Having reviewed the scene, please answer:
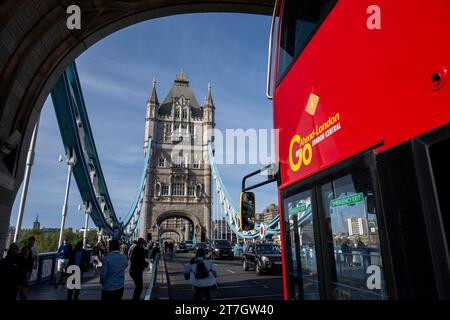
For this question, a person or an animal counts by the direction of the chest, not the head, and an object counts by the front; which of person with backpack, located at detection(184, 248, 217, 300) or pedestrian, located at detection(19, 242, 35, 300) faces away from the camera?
the person with backpack

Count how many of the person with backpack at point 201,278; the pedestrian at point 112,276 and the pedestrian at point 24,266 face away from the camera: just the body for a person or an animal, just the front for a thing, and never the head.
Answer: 2

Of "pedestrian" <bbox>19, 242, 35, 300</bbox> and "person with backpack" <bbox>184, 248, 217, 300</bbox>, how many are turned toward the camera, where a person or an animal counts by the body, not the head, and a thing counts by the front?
1

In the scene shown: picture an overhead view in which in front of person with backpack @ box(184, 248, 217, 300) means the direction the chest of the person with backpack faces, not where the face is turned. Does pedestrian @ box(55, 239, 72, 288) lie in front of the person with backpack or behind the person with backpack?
in front

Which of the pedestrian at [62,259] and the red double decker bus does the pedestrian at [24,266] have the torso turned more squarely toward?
the red double decker bus

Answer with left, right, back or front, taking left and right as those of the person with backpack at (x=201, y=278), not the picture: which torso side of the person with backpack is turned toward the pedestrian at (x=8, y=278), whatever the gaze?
left

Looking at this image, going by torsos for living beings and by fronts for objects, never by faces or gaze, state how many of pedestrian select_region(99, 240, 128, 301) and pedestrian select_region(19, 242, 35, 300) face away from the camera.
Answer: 1

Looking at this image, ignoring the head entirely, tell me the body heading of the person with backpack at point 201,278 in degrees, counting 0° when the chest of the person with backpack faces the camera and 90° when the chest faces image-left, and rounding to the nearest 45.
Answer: approximately 180°

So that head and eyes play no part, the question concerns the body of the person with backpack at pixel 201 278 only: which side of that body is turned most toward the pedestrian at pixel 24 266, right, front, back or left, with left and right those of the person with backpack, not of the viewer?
left

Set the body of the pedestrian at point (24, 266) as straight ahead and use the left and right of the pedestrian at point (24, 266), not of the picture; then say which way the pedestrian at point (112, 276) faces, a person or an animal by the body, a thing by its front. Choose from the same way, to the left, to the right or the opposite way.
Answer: the opposite way

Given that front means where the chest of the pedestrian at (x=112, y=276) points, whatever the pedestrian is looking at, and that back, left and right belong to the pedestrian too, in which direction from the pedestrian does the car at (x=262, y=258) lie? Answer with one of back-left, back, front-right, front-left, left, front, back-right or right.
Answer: front-right

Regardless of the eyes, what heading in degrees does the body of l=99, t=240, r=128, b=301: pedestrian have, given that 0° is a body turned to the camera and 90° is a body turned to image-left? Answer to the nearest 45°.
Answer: approximately 180°

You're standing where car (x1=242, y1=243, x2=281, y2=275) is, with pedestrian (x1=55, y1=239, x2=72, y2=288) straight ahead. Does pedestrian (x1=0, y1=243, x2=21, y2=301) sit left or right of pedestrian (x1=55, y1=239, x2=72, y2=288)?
left

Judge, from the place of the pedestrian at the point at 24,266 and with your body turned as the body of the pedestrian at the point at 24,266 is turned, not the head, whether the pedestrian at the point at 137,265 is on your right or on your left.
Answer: on your left
